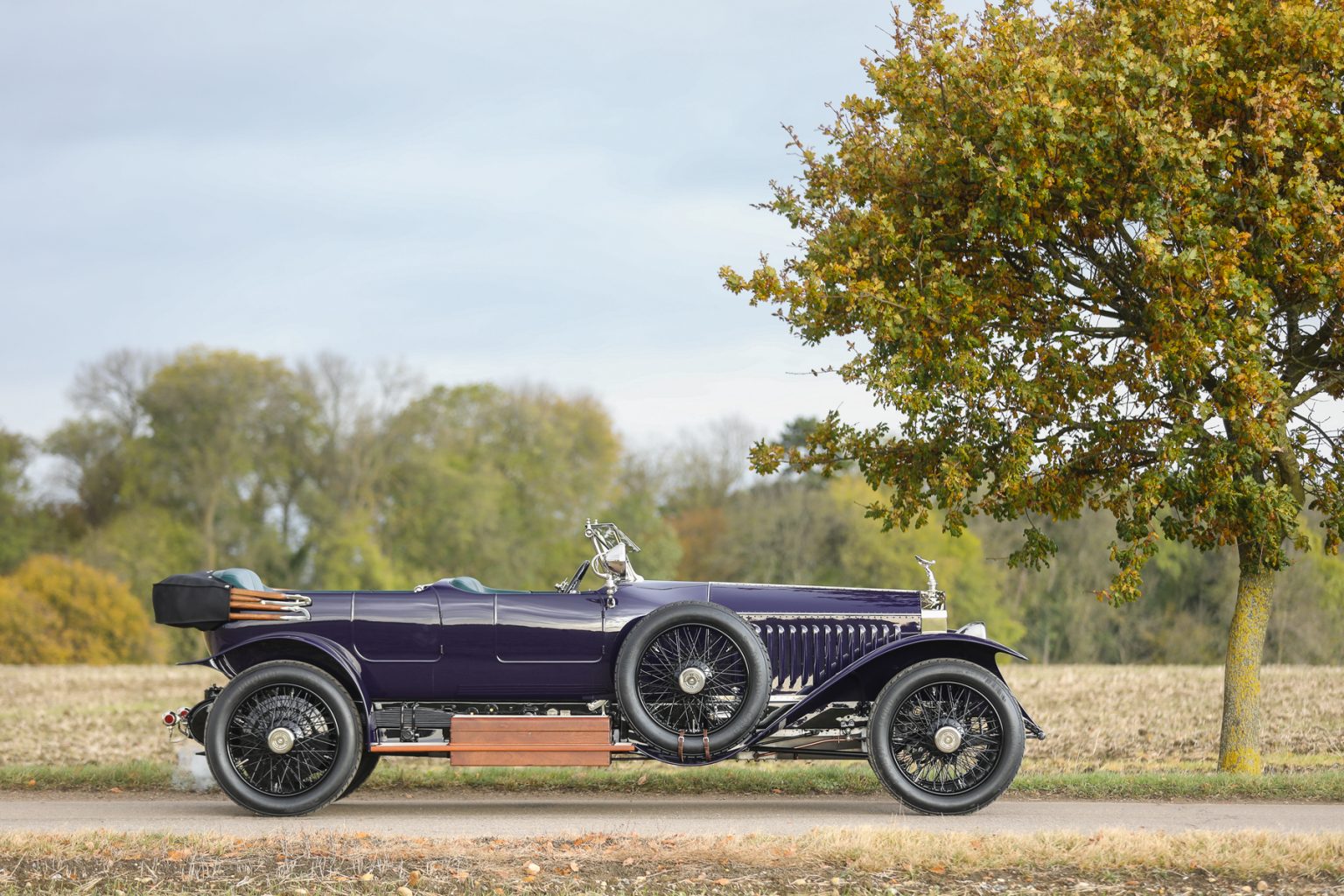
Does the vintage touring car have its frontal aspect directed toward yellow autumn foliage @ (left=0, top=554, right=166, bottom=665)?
no

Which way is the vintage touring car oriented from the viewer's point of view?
to the viewer's right

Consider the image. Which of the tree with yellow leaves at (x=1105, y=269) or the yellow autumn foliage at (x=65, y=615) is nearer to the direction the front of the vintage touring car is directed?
the tree with yellow leaves

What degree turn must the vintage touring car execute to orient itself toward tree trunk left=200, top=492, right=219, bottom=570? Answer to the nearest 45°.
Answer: approximately 90° to its left

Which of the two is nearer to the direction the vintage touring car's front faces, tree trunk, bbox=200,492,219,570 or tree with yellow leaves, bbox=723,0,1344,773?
the tree with yellow leaves
